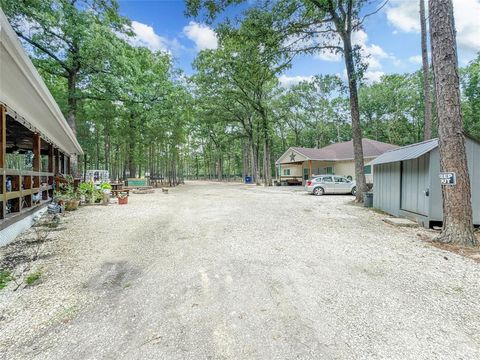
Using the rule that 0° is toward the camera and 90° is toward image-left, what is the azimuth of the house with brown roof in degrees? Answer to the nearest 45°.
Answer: approximately 45°

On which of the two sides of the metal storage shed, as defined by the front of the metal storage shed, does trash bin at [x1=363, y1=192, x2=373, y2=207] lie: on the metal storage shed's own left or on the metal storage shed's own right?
on the metal storage shed's own right

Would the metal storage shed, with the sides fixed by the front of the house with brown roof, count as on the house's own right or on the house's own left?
on the house's own left

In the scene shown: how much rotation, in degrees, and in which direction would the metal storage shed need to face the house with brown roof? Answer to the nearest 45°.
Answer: approximately 90° to its right

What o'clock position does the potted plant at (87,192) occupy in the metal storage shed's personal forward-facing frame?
The potted plant is roughly at 1 o'clock from the metal storage shed.

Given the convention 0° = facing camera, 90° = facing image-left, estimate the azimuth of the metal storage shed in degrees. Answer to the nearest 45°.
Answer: approximately 45°

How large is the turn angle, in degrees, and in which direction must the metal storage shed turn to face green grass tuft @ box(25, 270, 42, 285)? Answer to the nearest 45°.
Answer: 0° — it already faces it

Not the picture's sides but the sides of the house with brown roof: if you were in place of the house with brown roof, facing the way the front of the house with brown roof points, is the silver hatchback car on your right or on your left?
on your left

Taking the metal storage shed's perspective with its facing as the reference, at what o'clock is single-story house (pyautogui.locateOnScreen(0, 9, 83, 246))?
The single-story house is roughly at 12 o'clock from the metal storage shed.

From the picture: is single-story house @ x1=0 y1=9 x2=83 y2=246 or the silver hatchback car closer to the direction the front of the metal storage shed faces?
the single-story house
